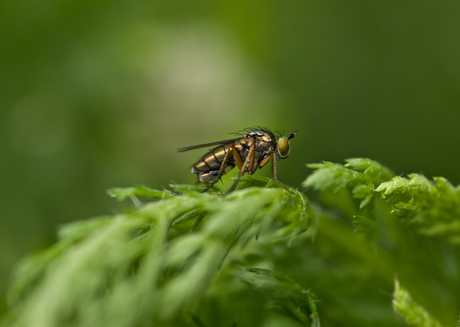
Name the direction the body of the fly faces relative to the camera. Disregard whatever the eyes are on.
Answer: to the viewer's right
